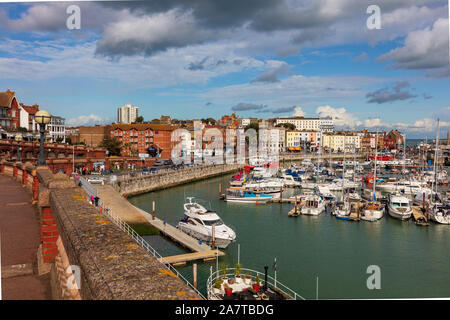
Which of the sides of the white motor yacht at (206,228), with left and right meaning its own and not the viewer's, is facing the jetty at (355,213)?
left

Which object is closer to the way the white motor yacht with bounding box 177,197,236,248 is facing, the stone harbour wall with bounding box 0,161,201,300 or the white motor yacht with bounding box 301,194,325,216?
the stone harbour wall

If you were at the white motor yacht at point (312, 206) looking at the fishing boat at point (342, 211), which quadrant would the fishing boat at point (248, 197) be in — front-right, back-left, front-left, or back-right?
back-left

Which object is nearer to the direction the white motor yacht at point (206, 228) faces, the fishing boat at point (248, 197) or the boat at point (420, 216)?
the boat at point (420, 216)

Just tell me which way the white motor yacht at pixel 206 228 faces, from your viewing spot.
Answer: facing the viewer and to the right of the viewer
